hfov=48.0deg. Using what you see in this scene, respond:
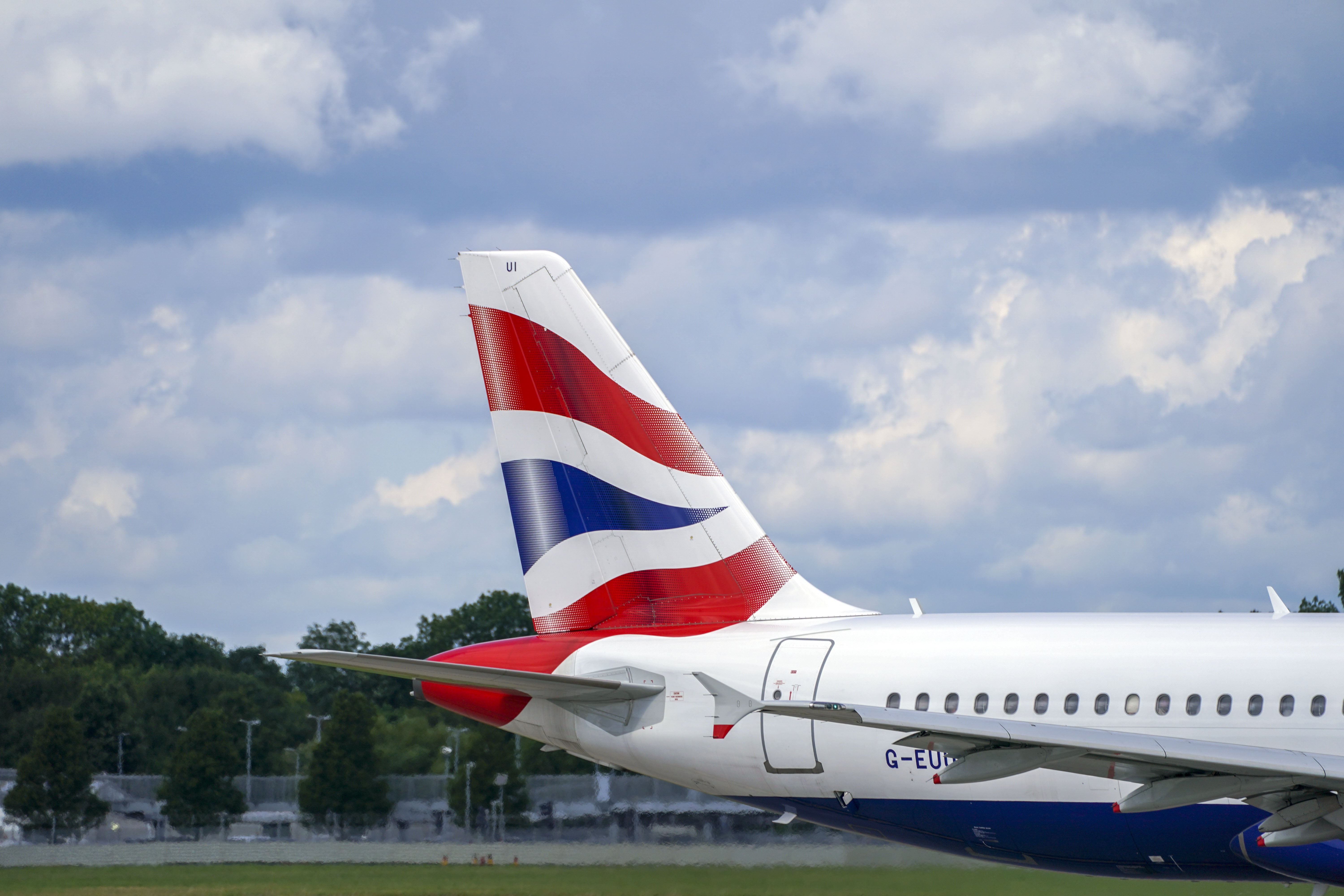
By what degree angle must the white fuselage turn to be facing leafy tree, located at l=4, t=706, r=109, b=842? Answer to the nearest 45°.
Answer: approximately 135° to its left

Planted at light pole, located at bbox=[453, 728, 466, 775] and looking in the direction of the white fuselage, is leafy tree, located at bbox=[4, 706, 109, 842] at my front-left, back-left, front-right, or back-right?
back-right

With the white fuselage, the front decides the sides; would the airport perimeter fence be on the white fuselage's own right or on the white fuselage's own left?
on the white fuselage's own left

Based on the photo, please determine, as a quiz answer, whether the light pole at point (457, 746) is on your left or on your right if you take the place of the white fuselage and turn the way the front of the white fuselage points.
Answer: on your left

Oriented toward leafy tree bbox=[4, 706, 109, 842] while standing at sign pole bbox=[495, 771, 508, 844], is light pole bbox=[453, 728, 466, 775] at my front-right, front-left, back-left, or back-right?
front-right

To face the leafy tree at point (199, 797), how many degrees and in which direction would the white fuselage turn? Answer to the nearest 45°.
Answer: approximately 135° to its left

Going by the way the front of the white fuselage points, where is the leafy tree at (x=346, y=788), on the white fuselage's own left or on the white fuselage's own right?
on the white fuselage's own left

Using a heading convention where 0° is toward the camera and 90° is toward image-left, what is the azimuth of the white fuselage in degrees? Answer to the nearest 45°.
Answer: approximately 270°

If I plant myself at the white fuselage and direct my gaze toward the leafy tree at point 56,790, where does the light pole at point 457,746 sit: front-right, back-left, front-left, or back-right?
front-right
